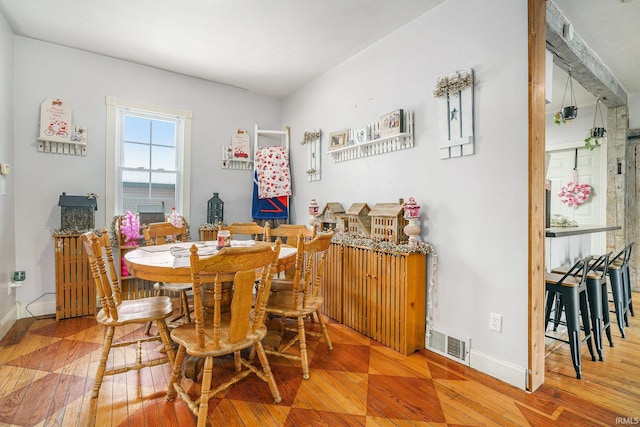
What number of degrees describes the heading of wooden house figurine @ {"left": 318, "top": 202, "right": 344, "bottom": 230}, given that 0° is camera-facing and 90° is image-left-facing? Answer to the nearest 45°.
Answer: approximately 45°

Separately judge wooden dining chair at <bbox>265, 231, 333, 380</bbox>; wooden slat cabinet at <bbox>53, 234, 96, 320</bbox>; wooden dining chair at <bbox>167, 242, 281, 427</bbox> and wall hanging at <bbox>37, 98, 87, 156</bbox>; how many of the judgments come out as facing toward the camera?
2

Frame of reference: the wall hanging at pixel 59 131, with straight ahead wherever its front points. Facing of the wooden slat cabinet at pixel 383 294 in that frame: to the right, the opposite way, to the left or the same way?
to the right

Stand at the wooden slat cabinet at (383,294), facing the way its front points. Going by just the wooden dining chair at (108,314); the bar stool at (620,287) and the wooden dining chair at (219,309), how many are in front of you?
2

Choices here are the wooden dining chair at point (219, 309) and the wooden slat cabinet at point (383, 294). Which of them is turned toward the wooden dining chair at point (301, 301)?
the wooden slat cabinet

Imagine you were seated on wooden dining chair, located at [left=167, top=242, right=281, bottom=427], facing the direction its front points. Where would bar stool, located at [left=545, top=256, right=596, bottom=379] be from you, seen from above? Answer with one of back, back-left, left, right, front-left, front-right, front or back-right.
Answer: back-right

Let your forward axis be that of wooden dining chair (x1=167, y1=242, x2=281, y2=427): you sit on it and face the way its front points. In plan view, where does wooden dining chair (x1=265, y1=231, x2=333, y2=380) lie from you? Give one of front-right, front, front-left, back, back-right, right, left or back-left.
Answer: right

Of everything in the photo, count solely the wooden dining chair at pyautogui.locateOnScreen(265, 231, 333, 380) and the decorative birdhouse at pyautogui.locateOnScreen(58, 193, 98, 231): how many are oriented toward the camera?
1

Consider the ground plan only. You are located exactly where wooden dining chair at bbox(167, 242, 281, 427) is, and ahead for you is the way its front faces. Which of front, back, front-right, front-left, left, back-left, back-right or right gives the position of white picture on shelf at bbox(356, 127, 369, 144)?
right

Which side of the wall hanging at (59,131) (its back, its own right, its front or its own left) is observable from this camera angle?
front

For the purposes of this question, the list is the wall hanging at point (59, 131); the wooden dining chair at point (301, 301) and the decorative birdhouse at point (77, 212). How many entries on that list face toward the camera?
2

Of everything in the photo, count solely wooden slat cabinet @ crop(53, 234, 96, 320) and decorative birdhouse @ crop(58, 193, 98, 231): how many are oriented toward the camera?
2

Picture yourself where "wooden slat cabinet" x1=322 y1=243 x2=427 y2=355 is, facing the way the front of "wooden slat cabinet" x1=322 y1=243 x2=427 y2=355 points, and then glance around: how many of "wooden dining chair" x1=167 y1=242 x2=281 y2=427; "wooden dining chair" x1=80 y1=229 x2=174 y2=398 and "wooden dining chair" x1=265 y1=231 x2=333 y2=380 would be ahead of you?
3

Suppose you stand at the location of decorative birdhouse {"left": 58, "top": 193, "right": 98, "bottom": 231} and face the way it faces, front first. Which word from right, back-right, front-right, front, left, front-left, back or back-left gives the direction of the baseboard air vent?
front-left
